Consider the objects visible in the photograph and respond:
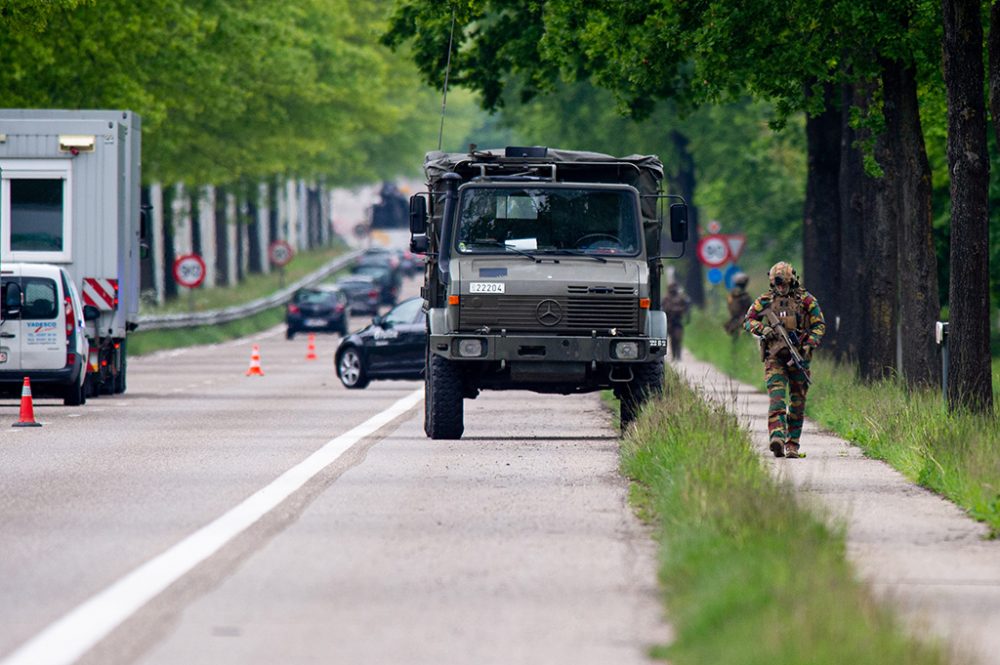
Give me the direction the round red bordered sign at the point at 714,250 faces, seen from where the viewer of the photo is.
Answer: facing the viewer

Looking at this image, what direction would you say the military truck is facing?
toward the camera

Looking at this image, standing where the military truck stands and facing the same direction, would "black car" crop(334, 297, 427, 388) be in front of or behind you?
behind

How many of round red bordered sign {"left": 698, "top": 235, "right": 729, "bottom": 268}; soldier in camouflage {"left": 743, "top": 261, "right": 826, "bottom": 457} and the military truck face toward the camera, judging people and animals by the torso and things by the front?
3

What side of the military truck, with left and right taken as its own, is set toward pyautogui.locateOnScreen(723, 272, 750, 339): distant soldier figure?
back

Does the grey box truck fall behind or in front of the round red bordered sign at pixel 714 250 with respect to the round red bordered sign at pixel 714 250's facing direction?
in front

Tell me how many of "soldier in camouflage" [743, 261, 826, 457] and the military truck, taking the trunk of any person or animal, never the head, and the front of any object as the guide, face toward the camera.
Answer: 2
